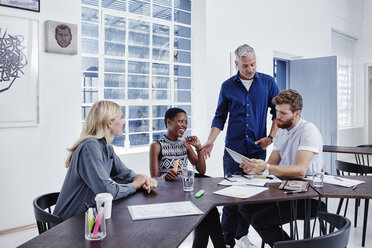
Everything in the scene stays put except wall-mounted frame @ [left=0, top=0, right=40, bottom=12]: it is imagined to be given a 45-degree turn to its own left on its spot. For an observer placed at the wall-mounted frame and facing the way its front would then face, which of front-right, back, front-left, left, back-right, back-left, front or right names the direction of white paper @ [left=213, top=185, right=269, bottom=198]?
front-right

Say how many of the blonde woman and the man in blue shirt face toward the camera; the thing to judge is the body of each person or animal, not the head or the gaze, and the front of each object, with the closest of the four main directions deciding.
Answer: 1

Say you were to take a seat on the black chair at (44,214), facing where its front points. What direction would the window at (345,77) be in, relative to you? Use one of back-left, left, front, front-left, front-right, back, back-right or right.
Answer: front-left

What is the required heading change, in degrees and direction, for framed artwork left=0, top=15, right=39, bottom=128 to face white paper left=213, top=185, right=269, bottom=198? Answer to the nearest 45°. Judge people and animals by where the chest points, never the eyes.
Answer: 0° — it already faces it

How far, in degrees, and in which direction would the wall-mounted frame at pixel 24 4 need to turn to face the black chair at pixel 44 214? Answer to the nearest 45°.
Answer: approximately 45° to its right

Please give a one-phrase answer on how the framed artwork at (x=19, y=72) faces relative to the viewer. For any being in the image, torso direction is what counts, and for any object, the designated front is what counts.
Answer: facing the viewer and to the right of the viewer

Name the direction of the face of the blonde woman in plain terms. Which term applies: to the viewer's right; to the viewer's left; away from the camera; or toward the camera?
to the viewer's right

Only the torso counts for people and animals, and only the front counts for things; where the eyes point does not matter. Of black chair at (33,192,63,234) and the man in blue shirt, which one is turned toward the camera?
the man in blue shirt

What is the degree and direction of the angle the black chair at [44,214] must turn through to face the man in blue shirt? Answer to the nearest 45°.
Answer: approximately 45° to its left

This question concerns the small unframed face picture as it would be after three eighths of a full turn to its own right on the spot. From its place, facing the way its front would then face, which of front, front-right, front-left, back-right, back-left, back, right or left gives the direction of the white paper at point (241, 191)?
back-left

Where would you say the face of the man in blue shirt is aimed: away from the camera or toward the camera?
toward the camera

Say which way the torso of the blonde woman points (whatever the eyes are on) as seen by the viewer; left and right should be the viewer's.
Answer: facing to the right of the viewer

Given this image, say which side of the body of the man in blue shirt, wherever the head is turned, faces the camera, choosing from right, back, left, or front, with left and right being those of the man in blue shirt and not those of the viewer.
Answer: front

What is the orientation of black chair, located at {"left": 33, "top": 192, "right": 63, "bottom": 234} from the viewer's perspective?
to the viewer's right

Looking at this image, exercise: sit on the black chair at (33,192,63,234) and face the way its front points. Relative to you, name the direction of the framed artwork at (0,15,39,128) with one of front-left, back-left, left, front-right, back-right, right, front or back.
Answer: left
